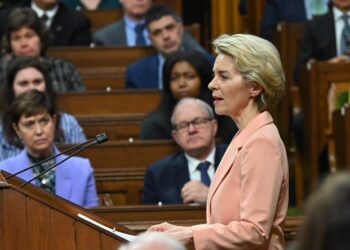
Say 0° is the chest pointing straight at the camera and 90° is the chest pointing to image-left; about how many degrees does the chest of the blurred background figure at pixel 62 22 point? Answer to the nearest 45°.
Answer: approximately 0°

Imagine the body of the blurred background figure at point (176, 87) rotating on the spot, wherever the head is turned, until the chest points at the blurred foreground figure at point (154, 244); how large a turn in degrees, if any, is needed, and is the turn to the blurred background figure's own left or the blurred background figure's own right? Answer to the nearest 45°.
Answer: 0° — they already face them

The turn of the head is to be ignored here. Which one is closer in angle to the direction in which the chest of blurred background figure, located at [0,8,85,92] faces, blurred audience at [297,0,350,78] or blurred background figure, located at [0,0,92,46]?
the blurred audience

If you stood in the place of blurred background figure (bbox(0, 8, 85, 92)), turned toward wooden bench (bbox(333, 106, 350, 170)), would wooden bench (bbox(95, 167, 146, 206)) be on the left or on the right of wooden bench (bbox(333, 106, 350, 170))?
right

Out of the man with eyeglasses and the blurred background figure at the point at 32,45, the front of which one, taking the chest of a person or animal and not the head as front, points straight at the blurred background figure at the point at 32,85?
the blurred background figure at the point at 32,45

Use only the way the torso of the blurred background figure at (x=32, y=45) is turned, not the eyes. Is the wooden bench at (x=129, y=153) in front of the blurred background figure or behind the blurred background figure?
in front

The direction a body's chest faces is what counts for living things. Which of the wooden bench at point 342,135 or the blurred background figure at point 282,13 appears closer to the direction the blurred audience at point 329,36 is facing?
the wooden bench

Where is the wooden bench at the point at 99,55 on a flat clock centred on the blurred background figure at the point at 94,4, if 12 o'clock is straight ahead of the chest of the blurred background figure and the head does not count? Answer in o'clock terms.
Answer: The wooden bench is roughly at 12 o'clock from the blurred background figure.

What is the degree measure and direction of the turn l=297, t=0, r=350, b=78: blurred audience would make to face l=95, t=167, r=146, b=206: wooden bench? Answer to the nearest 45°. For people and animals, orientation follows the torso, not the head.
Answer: approximately 45° to their right
